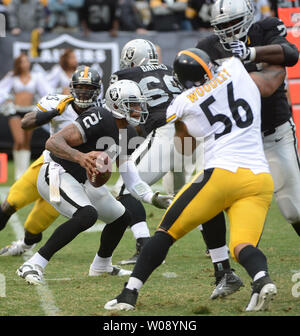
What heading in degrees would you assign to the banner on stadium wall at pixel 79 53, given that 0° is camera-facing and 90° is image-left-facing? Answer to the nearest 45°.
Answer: approximately 0°

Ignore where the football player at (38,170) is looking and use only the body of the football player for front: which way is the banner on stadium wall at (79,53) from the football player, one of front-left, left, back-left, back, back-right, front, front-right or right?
back-left

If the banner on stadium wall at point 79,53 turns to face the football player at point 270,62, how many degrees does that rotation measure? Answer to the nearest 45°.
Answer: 0° — it already faces them

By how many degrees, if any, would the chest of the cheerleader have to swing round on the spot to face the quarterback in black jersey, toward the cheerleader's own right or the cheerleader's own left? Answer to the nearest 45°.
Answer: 0° — they already face them

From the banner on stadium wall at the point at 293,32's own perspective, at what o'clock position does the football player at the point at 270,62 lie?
The football player is roughly at 12 o'clock from the banner on stadium wall.

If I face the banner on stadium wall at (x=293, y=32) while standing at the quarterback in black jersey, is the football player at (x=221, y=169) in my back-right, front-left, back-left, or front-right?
back-right

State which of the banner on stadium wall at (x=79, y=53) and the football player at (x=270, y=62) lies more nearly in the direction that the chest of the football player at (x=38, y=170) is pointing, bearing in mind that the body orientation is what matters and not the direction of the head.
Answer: the football player

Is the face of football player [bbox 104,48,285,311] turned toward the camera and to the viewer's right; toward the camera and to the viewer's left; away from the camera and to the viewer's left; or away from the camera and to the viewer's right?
away from the camera and to the viewer's left

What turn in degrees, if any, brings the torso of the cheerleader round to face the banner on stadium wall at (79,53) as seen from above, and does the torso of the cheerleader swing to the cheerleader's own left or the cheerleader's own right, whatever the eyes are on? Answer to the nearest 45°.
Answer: approximately 135° to the cheerleader's own left

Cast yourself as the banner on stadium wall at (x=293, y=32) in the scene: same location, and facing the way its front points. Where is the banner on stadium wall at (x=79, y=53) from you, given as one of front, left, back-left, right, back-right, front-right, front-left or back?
back-right

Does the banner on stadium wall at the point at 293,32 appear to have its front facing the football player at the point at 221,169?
yes

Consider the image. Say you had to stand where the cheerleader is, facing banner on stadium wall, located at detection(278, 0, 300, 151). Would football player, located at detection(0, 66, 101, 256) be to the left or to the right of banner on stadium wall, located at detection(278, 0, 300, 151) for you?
right

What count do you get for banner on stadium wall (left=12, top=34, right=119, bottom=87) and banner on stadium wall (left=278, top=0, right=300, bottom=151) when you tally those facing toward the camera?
2

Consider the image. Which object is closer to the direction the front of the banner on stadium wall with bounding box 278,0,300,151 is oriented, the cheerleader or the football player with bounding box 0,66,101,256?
the football player
